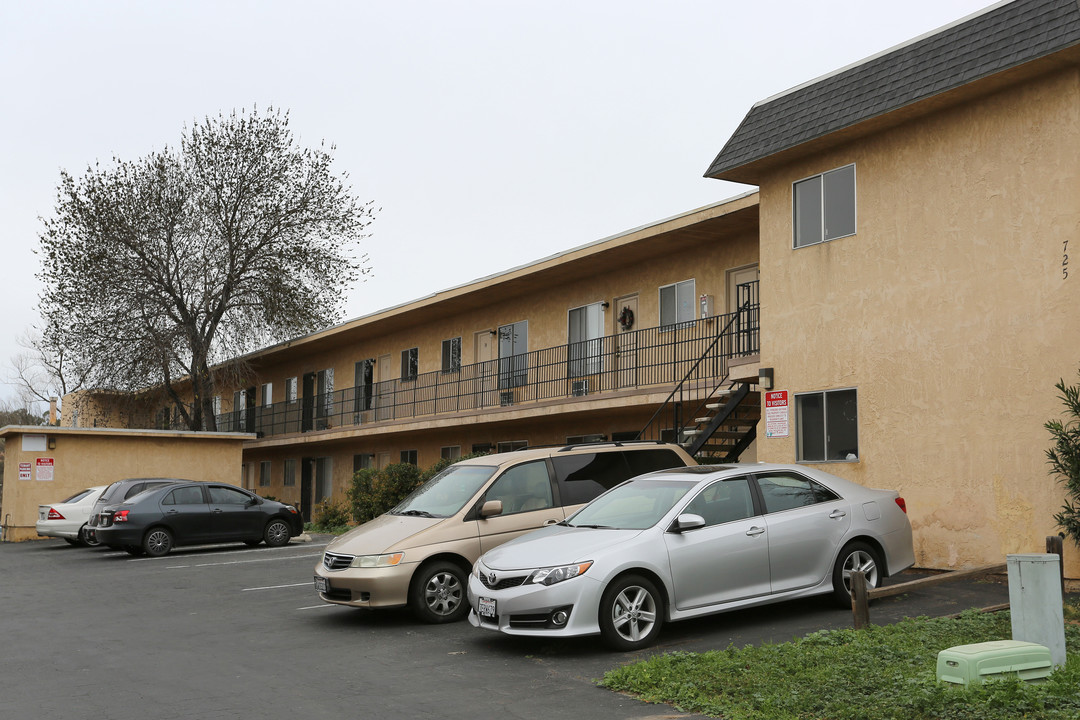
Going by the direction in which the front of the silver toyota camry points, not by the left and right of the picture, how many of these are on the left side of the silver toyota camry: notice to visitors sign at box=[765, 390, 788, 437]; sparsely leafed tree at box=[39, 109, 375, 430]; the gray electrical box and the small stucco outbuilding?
1

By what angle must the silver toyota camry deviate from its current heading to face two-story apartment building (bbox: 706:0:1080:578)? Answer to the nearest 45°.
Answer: approximately 180°

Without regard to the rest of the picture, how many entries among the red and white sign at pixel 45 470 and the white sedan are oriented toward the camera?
1

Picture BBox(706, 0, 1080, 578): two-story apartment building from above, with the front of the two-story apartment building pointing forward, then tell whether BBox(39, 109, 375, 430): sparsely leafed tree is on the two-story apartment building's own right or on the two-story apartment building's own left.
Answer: on the two-story apartment building's own right

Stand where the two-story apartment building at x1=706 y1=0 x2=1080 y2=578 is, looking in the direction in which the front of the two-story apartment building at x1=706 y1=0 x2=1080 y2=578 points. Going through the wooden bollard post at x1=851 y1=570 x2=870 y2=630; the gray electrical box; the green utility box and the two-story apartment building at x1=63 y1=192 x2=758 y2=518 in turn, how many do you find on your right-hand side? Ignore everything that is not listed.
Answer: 1

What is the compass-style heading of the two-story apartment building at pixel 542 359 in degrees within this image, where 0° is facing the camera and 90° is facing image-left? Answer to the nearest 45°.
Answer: approximately 45°

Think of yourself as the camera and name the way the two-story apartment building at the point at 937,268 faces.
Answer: facing the viewer and to the left of the viewer

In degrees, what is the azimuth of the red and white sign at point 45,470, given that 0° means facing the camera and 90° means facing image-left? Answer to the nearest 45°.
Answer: approximately 0°

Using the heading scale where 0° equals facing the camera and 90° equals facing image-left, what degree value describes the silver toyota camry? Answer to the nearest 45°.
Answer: approximately 45°

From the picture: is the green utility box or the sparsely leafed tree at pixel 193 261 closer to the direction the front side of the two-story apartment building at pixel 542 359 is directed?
the green utility box

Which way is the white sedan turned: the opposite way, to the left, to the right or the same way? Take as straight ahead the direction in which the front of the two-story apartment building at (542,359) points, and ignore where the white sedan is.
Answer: the opposite way

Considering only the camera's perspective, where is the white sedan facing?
facing away from the viewer and to the right of the viewer

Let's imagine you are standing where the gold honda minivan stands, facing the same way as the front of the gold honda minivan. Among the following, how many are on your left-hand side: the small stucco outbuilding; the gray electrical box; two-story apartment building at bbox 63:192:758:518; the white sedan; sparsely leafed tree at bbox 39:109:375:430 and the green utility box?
2
